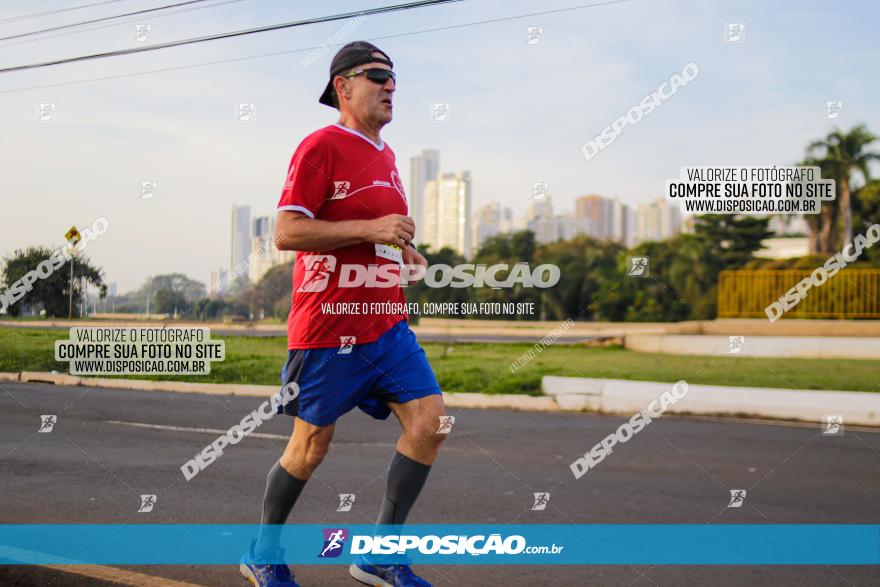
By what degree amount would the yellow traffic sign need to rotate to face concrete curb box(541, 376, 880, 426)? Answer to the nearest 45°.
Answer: approximately 45° to its left

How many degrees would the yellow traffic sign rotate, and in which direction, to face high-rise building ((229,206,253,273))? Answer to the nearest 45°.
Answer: approximately 135° to its left

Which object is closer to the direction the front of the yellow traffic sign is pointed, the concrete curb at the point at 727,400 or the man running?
the man running

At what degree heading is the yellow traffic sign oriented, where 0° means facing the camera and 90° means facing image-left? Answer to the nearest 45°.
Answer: approximately 0°

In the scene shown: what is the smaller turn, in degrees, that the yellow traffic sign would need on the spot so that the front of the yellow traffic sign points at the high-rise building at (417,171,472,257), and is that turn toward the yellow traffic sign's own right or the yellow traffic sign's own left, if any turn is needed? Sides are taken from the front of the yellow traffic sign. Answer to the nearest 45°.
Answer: approximately 135° to the yellow traffic sign's own left

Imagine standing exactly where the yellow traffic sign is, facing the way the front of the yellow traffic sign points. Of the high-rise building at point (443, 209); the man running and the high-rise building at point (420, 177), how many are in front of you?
1

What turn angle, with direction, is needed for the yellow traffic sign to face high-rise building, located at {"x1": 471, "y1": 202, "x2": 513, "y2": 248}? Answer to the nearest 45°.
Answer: approximately 135° to its left
